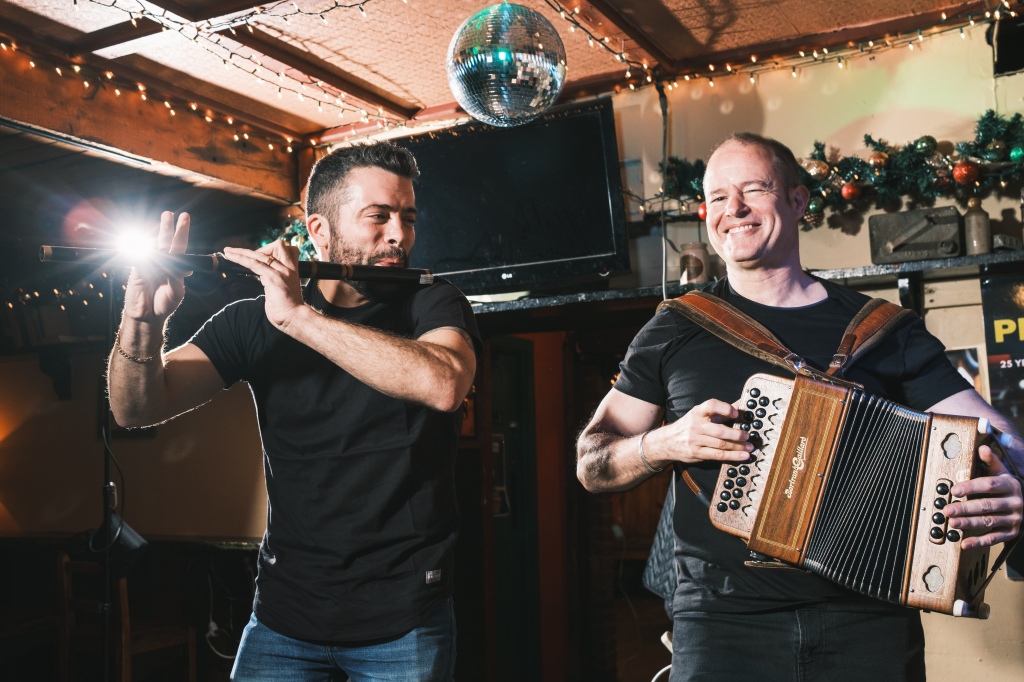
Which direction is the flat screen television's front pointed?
toward the camera

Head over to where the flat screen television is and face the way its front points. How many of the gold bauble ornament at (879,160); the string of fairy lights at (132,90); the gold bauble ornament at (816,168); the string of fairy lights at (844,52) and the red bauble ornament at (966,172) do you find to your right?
1

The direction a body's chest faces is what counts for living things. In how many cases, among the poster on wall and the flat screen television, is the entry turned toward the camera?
2

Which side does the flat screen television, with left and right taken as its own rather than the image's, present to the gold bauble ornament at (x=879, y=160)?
left

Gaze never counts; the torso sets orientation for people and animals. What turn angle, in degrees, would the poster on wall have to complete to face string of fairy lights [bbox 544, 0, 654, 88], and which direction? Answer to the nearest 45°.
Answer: approximately 45° to its right

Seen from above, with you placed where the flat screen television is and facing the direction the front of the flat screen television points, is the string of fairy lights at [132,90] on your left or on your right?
on your right

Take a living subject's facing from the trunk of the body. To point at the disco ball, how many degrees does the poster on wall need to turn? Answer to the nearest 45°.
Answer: approximately 45° to its right

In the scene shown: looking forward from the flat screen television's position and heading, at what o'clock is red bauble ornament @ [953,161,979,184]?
The red bauble ornament is roughly at 10 o'clock from the flat screen television.

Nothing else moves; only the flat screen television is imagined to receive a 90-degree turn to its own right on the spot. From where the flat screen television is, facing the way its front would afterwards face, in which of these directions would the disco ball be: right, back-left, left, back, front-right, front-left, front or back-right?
left

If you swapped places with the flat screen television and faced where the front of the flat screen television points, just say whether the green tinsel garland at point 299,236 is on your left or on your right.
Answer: on your right

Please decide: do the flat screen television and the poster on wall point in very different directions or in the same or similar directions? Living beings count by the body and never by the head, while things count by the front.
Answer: same or similar directions

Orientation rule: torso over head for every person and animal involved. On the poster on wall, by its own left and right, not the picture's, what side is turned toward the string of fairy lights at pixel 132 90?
right
